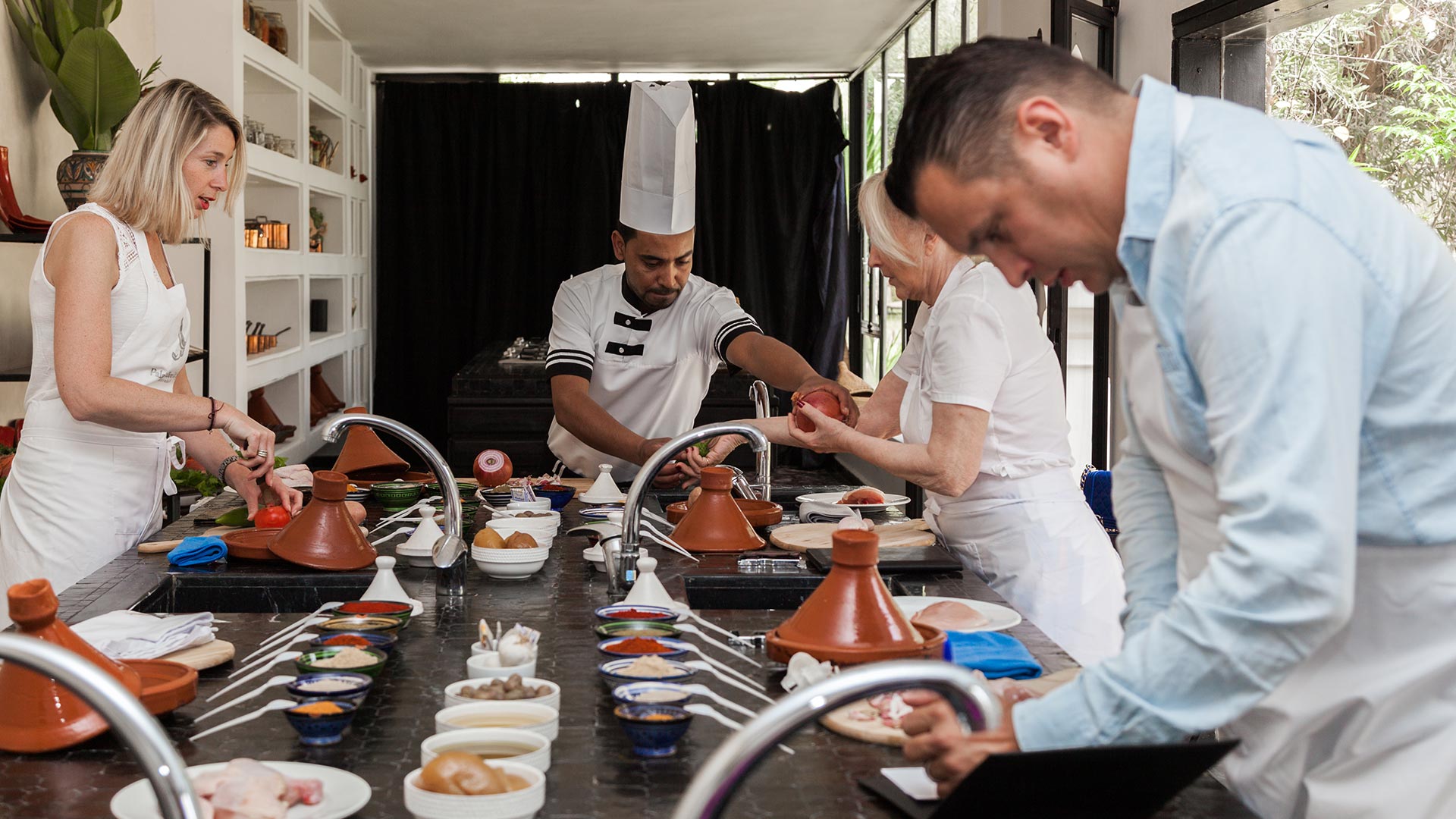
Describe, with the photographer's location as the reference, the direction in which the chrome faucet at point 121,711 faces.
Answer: facing to the left of the viewer

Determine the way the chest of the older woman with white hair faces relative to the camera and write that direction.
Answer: to the viewer's left

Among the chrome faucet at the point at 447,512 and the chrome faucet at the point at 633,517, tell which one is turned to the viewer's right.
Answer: the chrome faucet at the point at 633,517

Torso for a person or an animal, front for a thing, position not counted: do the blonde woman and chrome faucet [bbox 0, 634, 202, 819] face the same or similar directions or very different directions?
very different directions

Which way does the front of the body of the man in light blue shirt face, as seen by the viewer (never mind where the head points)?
to the viewer's left

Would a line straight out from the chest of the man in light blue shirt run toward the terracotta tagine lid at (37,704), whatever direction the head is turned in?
yes

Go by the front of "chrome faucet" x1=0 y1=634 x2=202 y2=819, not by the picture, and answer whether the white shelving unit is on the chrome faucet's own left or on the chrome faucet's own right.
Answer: on the chrome faucet's own right

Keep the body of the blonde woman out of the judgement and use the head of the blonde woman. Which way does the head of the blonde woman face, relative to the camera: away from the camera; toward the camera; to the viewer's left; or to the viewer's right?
to the viewer's right

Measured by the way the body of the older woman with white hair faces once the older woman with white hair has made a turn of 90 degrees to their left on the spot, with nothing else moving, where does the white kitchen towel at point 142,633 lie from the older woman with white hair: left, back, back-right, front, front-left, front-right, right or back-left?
front-right

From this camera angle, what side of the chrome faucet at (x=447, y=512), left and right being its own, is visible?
left

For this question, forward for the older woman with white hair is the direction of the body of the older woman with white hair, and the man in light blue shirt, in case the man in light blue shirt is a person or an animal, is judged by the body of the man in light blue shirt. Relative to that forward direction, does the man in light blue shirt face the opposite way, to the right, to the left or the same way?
the same way

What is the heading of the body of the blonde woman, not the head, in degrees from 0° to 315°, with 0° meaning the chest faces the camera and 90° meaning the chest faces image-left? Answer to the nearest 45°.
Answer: approximately 270°

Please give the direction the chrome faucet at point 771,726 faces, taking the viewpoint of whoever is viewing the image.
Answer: facing to the right of the viewer

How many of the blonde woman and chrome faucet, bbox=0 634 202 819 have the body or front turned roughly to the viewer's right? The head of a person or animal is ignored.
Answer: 1

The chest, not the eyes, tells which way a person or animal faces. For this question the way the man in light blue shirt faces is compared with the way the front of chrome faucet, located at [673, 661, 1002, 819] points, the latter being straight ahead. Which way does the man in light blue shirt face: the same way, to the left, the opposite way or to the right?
the opposite way
